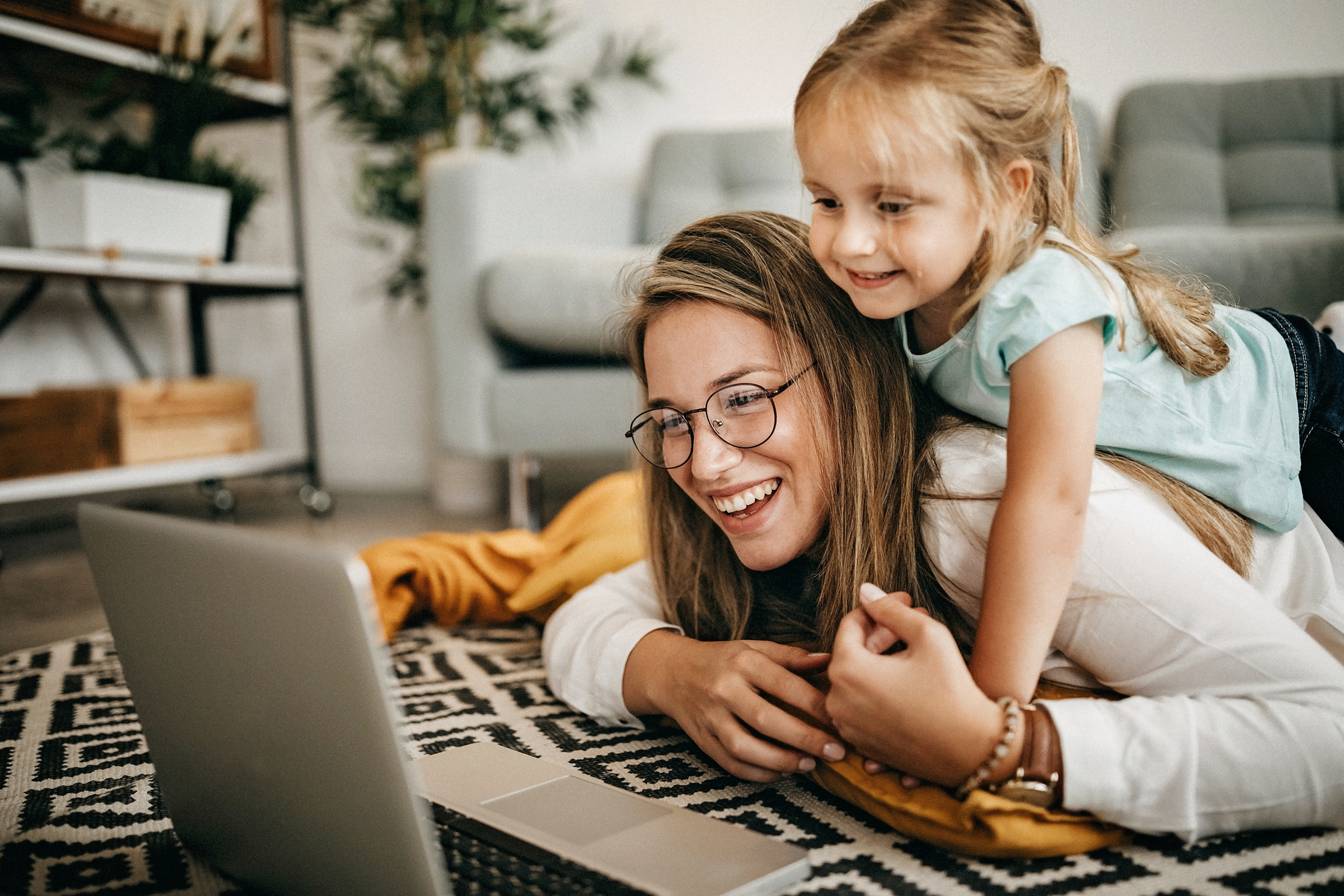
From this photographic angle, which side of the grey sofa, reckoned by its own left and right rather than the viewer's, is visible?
front

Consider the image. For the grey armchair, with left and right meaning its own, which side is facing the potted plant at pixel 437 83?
back

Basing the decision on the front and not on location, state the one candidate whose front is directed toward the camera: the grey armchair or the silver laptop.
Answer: the grey armchair

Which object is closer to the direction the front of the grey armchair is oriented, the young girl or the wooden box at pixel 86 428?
the young girl

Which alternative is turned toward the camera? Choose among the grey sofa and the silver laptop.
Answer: the grey sofa

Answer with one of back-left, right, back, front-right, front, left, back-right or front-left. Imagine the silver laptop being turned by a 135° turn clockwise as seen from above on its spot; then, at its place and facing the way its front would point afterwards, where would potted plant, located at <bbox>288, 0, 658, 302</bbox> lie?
back

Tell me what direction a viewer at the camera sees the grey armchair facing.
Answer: facing the viewer

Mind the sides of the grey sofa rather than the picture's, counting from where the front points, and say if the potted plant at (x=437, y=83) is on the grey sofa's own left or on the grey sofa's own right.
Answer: on the grey sofa's own right

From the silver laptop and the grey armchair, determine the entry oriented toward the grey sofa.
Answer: the silver laptop

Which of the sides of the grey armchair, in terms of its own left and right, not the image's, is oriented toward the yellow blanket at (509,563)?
front

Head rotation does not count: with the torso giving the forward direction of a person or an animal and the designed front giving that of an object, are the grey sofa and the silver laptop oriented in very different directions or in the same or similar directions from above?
very different directions

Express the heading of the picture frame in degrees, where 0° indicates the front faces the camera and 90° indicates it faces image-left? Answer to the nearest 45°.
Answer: approximately 315°

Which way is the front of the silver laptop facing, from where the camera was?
facing away from the viewer and to the right of the viewer
